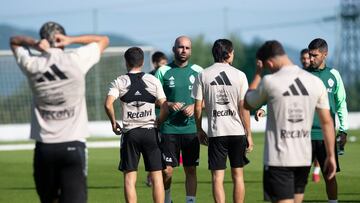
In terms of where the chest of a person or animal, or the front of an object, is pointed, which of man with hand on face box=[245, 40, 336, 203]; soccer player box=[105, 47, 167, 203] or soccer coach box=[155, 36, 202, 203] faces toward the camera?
soccer coach box=[155, 36, 202, 203]

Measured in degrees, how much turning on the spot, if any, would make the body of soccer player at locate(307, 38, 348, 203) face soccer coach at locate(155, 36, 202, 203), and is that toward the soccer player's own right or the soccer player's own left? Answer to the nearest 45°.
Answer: approximately 45° to the soccer player's own right

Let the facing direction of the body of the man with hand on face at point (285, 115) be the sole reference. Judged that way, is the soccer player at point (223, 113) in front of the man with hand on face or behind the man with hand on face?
in front

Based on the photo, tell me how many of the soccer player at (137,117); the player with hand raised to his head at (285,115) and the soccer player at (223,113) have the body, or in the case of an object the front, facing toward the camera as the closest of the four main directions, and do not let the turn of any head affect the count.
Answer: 0

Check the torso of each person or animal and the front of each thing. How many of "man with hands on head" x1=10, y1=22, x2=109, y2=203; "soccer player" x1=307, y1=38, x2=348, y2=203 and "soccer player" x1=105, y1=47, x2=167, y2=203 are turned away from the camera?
2

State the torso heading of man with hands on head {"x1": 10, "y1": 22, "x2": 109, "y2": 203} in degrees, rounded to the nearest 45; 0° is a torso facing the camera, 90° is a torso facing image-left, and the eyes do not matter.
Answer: approximately 180°

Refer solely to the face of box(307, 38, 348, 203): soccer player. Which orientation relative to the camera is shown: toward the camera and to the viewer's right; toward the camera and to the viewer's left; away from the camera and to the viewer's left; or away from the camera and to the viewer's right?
toward the camera and to the viewer's left

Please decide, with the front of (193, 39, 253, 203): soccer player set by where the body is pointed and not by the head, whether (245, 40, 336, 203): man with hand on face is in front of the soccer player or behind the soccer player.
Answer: behind

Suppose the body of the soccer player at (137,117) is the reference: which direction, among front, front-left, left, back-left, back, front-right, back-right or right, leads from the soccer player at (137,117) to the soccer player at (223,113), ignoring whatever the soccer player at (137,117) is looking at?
right

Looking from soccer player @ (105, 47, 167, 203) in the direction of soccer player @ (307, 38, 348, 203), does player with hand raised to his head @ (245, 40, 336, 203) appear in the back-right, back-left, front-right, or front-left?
front-right

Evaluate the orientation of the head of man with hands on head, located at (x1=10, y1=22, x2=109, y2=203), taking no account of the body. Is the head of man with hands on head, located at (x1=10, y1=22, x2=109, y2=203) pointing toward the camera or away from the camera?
away from the camera

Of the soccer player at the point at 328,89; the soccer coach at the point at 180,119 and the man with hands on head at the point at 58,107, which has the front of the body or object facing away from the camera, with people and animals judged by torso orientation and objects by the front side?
the man with hands on head

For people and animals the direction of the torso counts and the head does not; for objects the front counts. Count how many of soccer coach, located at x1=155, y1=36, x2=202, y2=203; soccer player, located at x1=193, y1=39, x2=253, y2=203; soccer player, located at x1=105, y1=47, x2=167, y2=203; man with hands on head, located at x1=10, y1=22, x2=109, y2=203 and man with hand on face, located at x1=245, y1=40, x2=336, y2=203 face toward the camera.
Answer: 1

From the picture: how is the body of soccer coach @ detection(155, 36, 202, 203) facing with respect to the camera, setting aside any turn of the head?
toward the camera

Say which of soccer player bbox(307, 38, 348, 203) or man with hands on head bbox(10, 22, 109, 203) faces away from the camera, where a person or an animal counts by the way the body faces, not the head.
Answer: the man with hands on head

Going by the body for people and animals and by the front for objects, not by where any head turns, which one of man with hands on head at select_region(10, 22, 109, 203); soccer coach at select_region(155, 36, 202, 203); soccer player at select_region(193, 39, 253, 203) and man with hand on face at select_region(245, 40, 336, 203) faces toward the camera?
soccer coach at select_region(155, 36, 202, 203)

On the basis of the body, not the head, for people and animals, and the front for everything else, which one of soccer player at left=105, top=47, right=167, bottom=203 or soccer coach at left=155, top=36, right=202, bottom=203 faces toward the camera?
soccer coach at left=155, top=36, right=202, bottom=203

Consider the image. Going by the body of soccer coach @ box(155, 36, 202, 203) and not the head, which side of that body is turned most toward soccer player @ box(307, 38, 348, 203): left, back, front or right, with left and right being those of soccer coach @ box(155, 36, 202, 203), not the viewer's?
left
